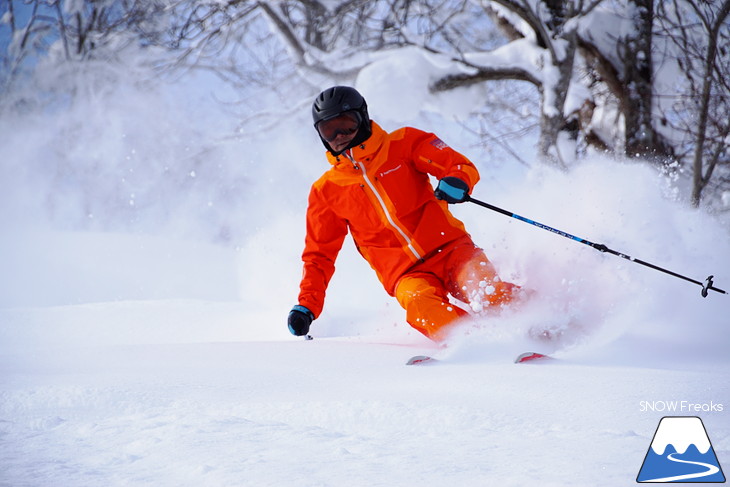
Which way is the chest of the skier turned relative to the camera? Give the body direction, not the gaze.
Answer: toward the camera
